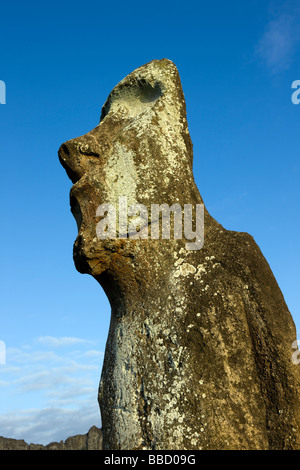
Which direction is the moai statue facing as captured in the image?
to the viewer's left

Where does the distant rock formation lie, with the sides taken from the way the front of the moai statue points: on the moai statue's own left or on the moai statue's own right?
on the moai statue's own right
